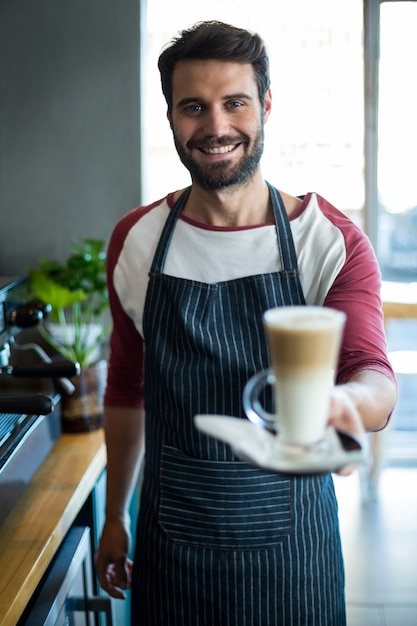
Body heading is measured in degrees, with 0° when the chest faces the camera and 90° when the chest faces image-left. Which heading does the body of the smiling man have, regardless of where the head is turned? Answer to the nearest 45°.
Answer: approximately 0°

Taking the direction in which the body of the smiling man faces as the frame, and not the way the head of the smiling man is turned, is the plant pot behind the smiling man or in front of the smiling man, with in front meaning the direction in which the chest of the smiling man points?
behind
